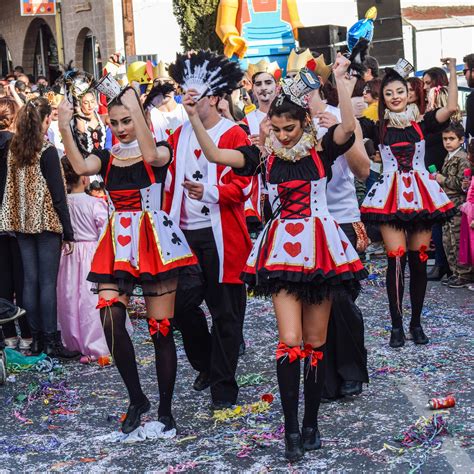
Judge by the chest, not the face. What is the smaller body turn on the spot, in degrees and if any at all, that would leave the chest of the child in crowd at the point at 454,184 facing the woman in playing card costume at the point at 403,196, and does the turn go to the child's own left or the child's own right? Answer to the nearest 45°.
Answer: approximately 45° to the child's own left

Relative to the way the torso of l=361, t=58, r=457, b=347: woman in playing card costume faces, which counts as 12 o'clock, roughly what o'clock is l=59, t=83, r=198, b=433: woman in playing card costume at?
l=59, t=83, r=198, b=433: woman in playing card costume is roughly at 1 o'clock from l=361, t=58, r=457, b=347: woman in playing card costume.

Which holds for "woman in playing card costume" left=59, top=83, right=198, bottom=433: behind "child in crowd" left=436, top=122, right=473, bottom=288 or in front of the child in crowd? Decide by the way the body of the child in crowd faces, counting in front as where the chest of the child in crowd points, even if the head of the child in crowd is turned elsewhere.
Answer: in front

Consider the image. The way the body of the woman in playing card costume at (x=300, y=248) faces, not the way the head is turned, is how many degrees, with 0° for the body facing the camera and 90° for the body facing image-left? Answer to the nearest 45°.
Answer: approximately 0°

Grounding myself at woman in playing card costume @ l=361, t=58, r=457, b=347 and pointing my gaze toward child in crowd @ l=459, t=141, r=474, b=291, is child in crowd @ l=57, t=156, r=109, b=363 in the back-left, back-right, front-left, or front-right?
back-left

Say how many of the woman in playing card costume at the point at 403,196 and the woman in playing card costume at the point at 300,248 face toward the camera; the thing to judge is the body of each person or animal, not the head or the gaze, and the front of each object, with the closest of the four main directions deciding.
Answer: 2

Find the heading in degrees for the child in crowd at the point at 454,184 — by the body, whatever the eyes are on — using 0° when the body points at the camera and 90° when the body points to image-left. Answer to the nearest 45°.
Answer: approximately 45°

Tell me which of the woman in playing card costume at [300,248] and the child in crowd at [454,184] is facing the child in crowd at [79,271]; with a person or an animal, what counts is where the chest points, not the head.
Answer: the child in crowd at [454,184]

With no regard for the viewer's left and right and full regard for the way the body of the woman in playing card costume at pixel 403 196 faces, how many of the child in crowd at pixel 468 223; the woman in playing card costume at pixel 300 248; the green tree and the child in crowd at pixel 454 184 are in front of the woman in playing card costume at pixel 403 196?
1

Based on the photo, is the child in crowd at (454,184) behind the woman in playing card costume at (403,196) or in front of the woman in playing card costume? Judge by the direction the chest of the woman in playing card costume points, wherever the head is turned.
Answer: behind

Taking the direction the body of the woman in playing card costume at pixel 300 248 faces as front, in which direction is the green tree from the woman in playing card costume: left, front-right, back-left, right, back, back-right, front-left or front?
back

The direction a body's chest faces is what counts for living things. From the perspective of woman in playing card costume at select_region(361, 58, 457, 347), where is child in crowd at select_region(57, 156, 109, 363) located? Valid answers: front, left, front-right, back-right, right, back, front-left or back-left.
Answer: right
